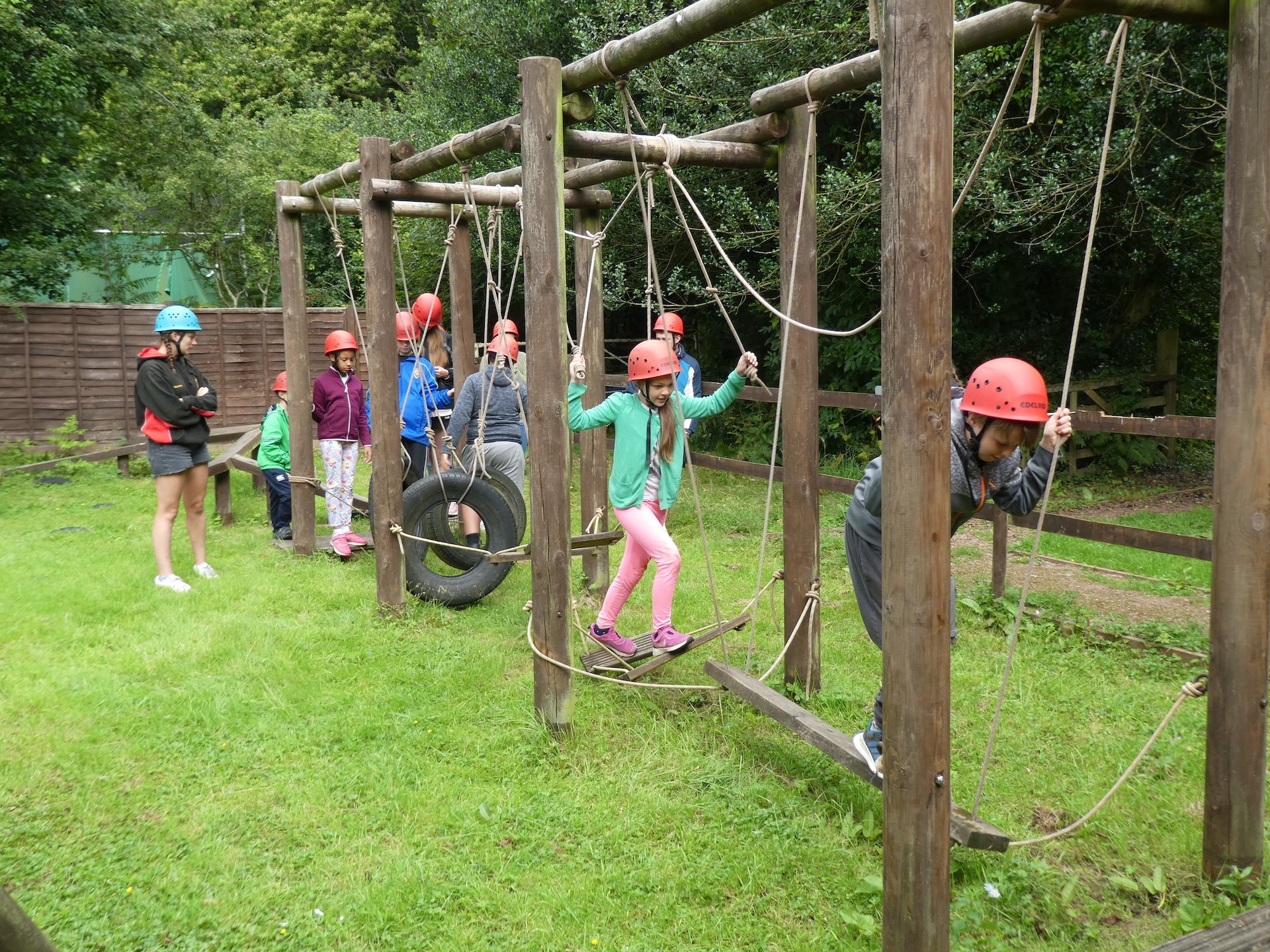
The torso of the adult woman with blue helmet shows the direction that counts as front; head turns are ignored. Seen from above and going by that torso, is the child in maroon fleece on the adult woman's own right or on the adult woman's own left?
on the adult woman's own left

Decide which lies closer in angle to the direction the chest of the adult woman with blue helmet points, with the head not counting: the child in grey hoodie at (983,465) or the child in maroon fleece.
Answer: the child in grey hoodie

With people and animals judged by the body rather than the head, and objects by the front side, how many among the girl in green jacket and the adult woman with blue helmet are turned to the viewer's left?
0

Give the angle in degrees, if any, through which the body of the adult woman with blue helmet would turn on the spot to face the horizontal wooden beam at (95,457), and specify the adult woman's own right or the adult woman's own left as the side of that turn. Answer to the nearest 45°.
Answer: approximately 135° to the adult woman's own left

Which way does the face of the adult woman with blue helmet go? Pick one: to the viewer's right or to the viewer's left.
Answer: to the viewer's right

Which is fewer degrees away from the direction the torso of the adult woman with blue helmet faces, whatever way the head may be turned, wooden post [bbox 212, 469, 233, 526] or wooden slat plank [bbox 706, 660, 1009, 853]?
the wooden slat plank

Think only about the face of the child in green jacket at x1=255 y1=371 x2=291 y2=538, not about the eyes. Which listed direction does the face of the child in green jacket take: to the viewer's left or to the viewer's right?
to the viewer's right

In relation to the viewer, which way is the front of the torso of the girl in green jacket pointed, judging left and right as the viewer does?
facing the viewer and to the right of the viewer

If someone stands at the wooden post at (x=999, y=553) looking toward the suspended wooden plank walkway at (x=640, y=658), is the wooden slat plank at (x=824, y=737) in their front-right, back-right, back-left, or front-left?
front-left

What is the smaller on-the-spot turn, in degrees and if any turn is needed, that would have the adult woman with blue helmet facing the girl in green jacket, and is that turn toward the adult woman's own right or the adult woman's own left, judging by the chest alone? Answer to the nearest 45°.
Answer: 0° — they already face them

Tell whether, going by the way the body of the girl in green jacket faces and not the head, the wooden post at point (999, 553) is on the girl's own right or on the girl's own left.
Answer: on the girl's own left

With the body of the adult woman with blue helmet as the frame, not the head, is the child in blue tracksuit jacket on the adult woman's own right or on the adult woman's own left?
on the adult woman's own left
